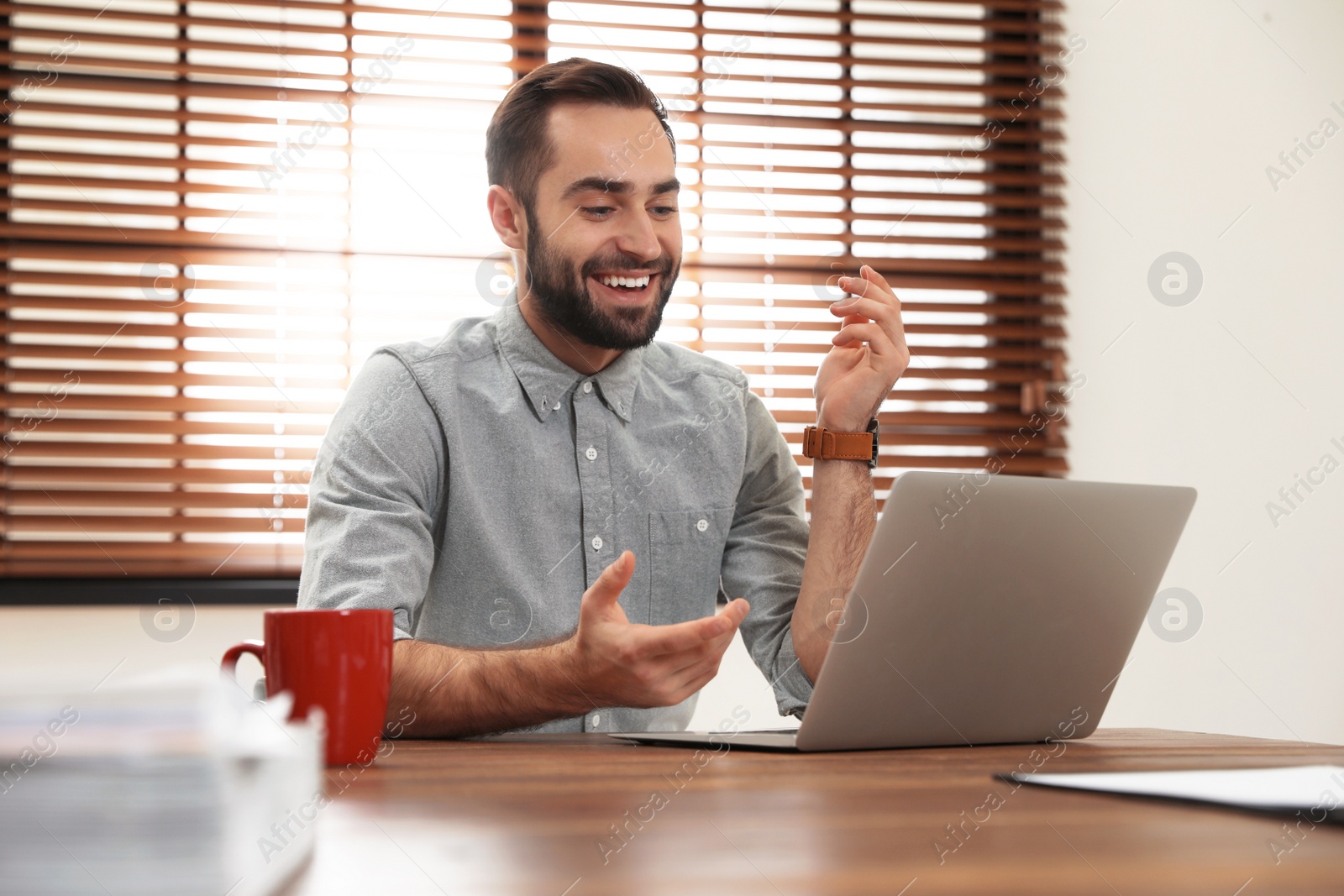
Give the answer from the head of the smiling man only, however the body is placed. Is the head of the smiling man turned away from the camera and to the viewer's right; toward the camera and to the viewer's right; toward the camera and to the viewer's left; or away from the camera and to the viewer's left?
toward the camera and to the viewer's right

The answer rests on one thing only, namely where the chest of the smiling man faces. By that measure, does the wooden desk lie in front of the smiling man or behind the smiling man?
in front

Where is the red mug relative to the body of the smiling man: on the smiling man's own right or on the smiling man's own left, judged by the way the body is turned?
on the smiling man's own right

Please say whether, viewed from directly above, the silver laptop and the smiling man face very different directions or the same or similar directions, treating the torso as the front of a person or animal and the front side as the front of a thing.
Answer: very different directions

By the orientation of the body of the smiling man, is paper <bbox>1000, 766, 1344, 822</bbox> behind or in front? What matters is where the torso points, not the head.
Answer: in front

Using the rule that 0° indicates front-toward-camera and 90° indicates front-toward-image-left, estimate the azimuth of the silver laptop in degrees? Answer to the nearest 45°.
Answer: approximately 135°
